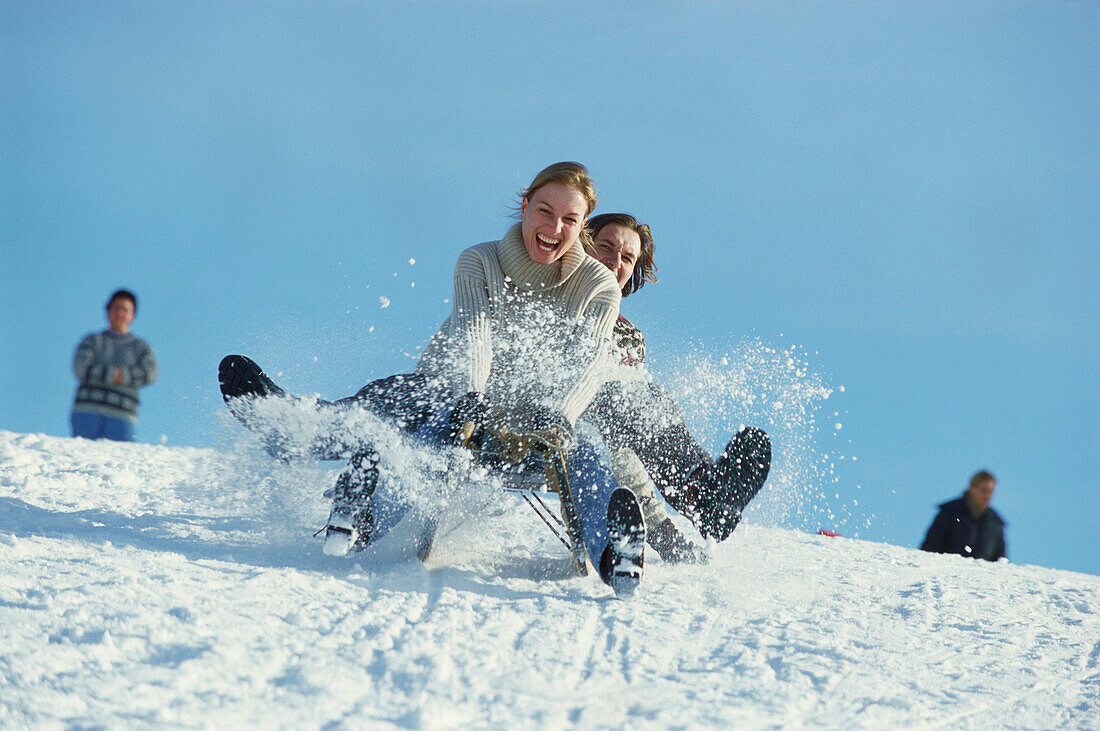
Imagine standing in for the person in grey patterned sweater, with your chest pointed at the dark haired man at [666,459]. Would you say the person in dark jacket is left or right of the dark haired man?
left

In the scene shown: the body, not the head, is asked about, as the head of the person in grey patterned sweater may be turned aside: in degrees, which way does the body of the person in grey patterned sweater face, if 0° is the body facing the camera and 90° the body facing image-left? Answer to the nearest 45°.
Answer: approximately 0°

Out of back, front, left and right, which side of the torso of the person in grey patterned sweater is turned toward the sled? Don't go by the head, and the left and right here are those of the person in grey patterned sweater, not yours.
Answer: front

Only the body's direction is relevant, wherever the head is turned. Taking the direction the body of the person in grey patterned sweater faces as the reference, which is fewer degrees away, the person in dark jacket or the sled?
the sled

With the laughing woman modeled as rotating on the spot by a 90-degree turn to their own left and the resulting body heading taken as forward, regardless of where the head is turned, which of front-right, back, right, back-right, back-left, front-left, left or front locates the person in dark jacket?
front-left

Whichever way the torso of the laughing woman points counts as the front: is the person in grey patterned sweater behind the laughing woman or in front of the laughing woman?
behind

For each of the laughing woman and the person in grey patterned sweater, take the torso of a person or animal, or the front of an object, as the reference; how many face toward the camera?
2

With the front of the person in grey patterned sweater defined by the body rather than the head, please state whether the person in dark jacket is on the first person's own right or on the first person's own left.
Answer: on the first person's own left
